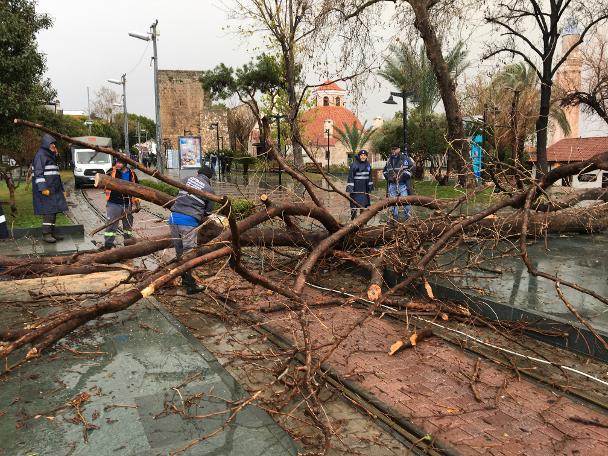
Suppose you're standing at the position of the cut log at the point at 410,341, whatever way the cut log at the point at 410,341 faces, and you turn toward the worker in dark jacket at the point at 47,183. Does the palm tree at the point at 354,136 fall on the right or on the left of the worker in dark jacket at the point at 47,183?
right

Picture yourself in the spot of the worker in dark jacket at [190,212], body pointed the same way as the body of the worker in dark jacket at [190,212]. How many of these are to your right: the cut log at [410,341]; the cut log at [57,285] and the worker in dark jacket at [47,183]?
1

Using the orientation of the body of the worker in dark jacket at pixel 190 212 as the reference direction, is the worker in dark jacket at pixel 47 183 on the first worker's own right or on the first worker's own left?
on the first worker's own left
